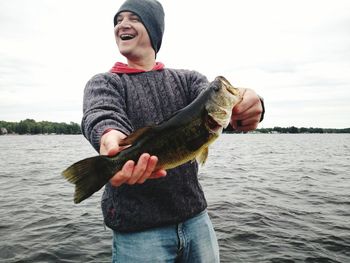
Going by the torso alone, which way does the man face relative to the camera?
toward the camera

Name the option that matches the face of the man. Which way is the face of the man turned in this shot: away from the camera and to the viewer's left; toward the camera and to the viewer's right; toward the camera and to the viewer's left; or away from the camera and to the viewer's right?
toward the camera and to the viewer's left
